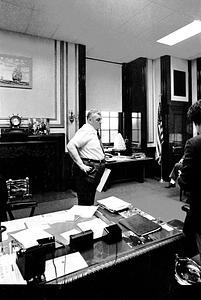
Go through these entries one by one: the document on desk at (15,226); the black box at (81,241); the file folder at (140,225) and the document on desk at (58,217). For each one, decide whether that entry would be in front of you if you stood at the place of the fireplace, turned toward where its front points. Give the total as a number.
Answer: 4

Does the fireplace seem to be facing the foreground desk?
yes

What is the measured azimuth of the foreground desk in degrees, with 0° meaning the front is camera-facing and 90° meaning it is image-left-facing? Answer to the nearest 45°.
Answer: approximately 315°

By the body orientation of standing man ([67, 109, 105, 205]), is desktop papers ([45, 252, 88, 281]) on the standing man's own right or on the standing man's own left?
on the standing man's own right

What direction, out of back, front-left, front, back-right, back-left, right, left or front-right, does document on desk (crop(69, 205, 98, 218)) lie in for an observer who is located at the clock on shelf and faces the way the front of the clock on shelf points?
front

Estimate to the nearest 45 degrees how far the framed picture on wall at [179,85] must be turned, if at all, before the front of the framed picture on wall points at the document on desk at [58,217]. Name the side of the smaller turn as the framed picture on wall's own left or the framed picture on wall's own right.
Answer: approximately 45° to the framed picture on wall's own right

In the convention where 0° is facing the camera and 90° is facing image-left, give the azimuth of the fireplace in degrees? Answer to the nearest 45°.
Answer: approximately 0°

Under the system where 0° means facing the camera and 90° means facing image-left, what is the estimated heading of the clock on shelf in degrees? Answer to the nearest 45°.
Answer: approximately 0°

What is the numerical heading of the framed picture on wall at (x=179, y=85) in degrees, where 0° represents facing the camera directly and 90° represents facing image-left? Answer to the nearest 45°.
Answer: approximately 315°

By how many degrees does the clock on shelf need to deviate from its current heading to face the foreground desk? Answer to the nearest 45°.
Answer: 0° — it already faces it

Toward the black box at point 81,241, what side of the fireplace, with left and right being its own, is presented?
front
